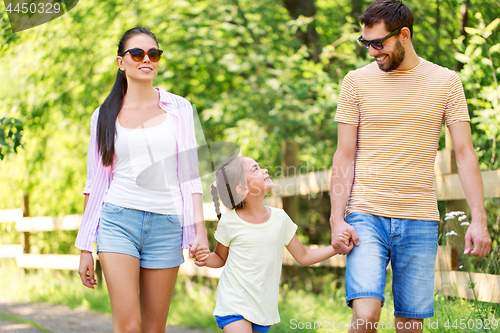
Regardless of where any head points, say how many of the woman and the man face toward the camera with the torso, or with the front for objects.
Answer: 2

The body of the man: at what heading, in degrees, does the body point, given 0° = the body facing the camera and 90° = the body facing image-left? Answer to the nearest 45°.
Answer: approximately 0°

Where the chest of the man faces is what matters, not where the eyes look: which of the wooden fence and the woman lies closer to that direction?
the woman

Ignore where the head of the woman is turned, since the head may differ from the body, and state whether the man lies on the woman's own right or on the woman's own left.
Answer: on the woman's own left

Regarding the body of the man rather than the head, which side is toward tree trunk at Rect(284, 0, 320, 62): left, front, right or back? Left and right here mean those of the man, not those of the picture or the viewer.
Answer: back

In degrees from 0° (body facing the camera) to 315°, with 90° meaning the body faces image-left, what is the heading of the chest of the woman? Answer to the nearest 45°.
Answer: approximately 0°

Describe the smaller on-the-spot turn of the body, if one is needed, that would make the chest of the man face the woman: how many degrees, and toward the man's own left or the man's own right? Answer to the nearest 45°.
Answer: approximately 90° to the man's own right

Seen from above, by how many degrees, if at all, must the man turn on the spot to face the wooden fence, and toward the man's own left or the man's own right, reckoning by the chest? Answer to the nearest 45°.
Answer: approximately 180°

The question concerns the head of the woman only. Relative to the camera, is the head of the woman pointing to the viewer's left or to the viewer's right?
to the viewer's right

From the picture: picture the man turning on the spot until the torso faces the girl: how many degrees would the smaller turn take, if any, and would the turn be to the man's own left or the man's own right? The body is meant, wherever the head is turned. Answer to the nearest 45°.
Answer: approximately 90° to the man's own right
